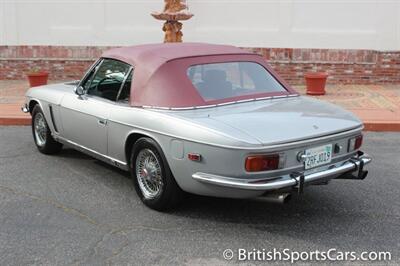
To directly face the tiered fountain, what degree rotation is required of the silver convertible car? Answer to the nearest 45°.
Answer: approximately 45° to its right

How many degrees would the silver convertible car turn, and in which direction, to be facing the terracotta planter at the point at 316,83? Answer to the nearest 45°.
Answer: approximately 45° to its right

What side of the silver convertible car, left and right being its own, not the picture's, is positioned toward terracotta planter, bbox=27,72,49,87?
front

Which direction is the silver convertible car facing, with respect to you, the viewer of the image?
facing away from the viewer and to the left of the viewer
